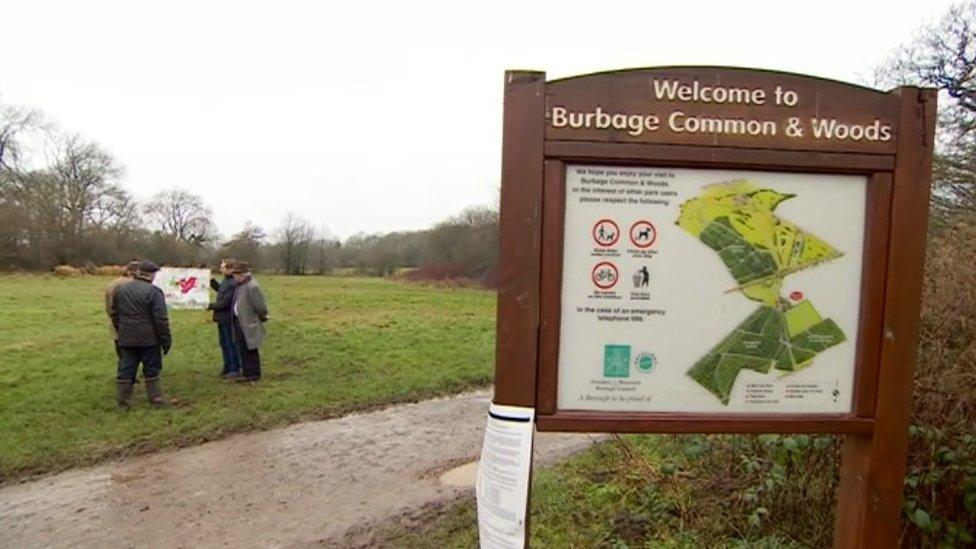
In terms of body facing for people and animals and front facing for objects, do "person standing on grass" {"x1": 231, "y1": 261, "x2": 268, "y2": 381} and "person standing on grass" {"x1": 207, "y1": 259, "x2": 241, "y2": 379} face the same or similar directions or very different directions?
same or similar directions

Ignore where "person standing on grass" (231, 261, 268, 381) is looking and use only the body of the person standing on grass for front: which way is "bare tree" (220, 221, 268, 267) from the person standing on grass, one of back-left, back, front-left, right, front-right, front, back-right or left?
right

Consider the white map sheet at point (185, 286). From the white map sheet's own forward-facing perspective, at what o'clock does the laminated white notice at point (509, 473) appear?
The laminated white notice is roughly at 12 o'clock from the white map sheet.

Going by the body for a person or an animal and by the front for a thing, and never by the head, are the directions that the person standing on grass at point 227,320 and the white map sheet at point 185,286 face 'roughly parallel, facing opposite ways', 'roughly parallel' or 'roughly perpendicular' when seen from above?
roughly perpendicular

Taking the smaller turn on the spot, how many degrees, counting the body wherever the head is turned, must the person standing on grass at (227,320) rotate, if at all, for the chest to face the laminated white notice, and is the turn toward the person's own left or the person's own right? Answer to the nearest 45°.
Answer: approximately 90° to the person's own left

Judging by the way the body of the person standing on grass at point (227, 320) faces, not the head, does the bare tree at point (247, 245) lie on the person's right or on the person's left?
on the person's right

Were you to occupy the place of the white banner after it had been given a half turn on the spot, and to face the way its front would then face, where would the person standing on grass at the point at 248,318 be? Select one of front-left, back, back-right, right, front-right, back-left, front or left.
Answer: right

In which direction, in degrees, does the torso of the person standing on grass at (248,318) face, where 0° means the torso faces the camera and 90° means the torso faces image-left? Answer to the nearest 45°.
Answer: approximately 90°

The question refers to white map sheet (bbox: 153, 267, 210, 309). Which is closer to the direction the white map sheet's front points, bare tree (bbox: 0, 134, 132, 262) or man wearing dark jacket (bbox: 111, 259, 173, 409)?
the man wearing dark jacket

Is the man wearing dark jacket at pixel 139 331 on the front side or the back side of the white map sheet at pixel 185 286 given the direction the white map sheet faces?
on the front side

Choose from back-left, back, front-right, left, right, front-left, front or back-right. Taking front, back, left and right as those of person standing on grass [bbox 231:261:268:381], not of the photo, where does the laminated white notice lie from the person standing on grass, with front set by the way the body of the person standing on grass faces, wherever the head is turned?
left

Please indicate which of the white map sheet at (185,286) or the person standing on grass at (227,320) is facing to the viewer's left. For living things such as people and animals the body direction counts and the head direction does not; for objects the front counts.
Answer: the person standing on grass

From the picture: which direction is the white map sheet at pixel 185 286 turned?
toward the camera
